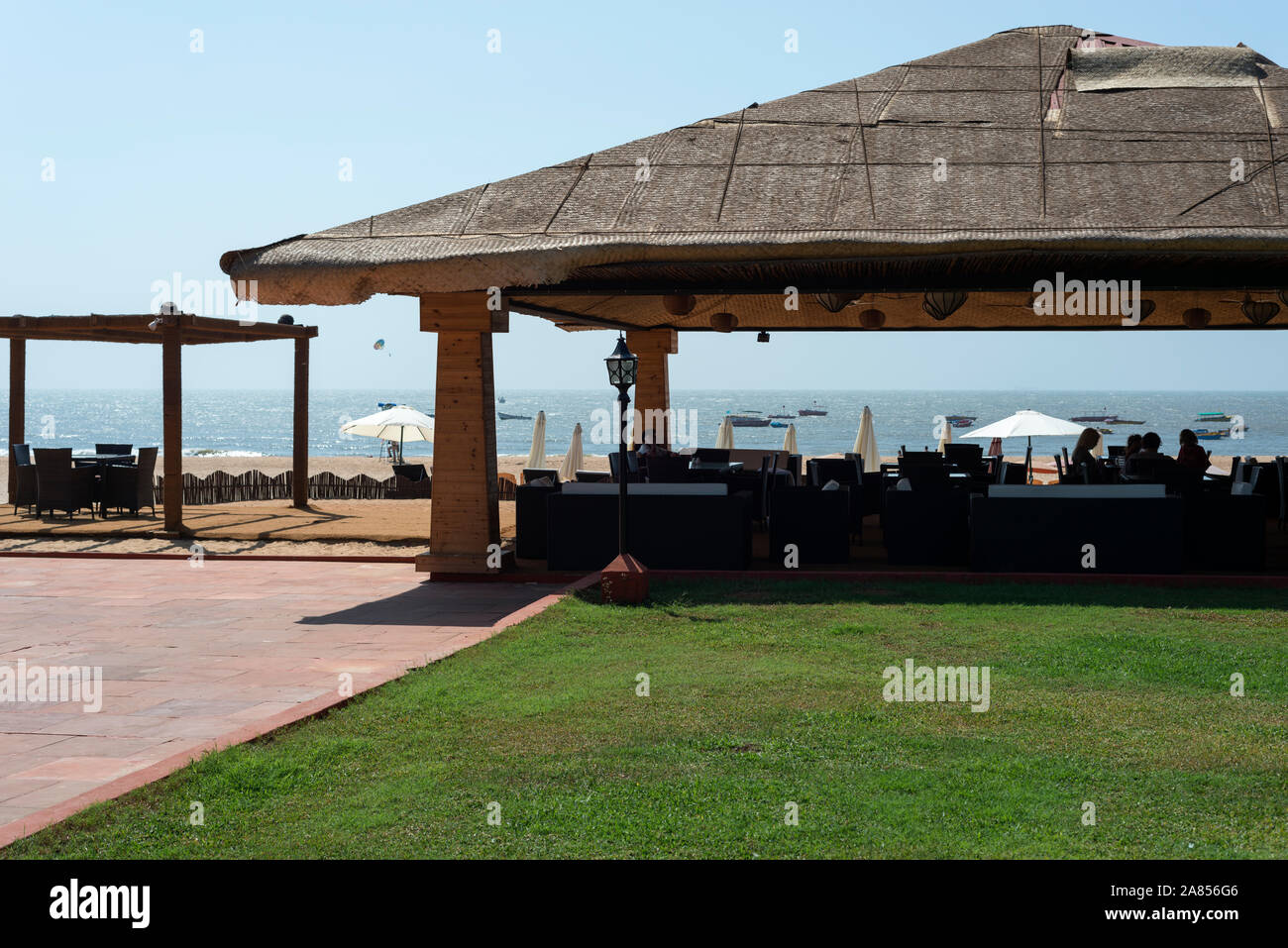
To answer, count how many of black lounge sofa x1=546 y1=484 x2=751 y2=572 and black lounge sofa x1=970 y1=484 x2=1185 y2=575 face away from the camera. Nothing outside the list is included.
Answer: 2

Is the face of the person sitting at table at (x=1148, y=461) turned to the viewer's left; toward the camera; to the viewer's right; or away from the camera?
away from the camera

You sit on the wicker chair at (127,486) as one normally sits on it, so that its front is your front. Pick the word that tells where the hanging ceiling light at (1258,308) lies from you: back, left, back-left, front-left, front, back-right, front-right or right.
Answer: back

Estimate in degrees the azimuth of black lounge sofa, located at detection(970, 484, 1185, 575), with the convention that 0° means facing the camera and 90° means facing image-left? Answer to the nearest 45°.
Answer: approximately 180°

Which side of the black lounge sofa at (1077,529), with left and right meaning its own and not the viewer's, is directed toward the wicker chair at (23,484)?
left

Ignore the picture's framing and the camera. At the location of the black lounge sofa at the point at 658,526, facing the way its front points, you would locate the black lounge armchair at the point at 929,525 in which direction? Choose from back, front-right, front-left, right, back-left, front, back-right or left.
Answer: right

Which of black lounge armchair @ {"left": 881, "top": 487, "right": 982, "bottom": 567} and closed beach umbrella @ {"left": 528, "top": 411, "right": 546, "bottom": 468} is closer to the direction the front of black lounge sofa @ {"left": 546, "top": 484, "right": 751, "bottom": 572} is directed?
the closed beach umbrella

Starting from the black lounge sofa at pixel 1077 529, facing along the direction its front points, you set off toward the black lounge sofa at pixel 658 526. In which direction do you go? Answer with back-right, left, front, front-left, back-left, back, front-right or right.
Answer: left

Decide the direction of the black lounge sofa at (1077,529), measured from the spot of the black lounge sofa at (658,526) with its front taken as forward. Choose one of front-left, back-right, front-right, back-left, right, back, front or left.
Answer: right

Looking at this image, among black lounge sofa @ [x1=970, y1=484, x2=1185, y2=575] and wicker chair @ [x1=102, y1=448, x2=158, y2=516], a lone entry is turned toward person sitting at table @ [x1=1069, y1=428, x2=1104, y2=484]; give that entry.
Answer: the black lounge sofa

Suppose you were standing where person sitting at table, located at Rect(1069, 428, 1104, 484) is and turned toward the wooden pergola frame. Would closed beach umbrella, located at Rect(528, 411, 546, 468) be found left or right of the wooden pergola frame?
right

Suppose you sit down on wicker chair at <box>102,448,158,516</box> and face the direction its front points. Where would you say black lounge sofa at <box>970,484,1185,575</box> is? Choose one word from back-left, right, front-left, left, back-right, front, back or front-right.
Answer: back

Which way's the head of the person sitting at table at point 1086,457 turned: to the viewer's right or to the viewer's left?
to the viewer's right

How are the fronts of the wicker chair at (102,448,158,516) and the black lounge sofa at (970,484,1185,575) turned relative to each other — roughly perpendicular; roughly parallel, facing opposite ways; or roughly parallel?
roughly perpendicular

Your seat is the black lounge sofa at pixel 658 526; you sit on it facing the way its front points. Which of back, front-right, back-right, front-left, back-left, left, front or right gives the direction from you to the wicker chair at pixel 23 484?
front-left

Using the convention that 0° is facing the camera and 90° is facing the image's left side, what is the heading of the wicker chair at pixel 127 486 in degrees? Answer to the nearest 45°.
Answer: approximately 135°

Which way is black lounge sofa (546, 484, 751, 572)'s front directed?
away from the camera
